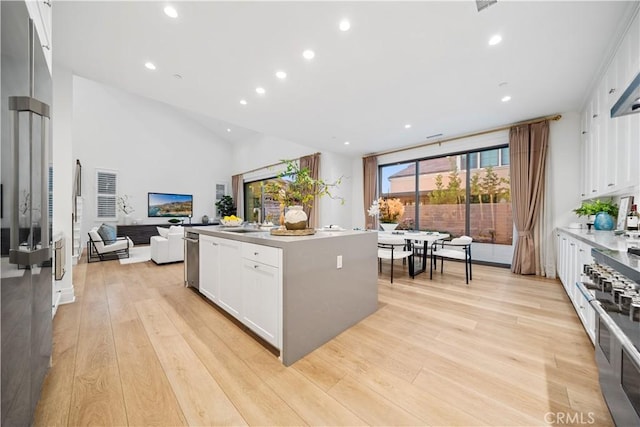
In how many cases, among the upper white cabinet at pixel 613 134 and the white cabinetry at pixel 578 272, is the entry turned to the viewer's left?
2

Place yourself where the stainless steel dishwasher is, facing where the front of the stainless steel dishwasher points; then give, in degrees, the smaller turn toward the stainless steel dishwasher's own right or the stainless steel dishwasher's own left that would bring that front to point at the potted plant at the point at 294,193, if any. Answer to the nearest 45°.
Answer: approximately 90° to the stainless steel dishwasher's own left

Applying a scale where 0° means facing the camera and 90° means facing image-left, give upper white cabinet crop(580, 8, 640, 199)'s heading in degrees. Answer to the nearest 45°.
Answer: approximately 90°

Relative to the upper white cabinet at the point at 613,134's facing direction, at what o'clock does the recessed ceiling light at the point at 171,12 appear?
The recessed ceiling light is roughly at 10 o'clock from the upper white cabinet.

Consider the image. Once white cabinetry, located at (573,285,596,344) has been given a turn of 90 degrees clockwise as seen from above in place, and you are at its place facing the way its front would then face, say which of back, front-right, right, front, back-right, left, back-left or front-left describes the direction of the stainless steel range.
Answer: back

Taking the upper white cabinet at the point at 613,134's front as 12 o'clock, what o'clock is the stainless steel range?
The stainless steel range is roughly at 9 o'clock from the upper white cabinet.

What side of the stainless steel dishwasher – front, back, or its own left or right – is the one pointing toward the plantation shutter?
right

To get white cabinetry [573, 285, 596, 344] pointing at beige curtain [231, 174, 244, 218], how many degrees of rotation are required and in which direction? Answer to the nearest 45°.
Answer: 0° — it already faces it

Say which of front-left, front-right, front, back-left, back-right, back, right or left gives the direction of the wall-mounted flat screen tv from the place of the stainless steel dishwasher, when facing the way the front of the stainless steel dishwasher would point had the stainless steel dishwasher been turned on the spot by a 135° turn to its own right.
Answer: front

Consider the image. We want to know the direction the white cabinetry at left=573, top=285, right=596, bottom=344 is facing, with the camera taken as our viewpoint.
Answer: facing to the left of the viewer

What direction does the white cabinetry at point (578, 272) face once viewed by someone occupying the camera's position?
facing to the left of the viewer

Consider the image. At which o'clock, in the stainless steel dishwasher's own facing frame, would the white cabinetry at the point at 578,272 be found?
The white cabinetry is roughly at 9 o'clock from the stainless steel dishwasher.
